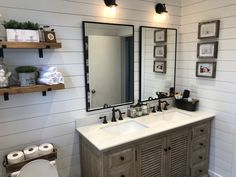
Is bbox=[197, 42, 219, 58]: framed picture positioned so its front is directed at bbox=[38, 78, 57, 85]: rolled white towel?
yes

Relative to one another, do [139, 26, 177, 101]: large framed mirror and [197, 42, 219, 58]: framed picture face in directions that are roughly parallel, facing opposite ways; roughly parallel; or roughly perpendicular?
roughly perpendicular

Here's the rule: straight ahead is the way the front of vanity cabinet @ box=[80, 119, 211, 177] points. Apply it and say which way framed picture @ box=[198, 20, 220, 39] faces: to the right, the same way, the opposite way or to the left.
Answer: to the right

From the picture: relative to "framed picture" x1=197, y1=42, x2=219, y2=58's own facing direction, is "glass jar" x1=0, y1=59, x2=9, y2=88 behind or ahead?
ahead

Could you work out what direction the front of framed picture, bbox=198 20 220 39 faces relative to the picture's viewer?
facing the viewer and to the left of the viewer

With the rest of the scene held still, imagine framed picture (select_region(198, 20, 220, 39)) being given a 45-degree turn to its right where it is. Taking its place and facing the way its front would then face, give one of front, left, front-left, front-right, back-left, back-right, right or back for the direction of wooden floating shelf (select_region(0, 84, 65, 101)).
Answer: front-left

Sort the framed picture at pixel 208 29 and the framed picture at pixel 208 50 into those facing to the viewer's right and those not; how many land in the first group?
0

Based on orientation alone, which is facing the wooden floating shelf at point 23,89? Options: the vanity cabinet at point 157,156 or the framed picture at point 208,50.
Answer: the framed picture

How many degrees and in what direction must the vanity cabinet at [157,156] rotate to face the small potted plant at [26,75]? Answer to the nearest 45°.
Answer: approximately 90° to its right

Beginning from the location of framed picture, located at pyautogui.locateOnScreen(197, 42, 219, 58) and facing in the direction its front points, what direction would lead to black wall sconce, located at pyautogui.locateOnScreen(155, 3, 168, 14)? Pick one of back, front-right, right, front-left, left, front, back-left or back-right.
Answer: front-right

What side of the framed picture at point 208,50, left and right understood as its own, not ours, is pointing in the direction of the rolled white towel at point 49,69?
front

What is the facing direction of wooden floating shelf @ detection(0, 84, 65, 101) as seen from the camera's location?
facing the viewer and to the right of the viewer

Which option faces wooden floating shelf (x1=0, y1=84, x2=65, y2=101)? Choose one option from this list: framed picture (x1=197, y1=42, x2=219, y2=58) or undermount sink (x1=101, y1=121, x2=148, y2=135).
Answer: the framed picture

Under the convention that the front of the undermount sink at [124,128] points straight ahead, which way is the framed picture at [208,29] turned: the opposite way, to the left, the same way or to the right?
to the right

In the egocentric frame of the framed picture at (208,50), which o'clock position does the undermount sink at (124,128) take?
The undermount sink is roughly at 12 o'clock from the framed picture.

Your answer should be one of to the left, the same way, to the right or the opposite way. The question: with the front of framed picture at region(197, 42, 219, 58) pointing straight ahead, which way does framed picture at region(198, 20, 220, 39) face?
the same way
